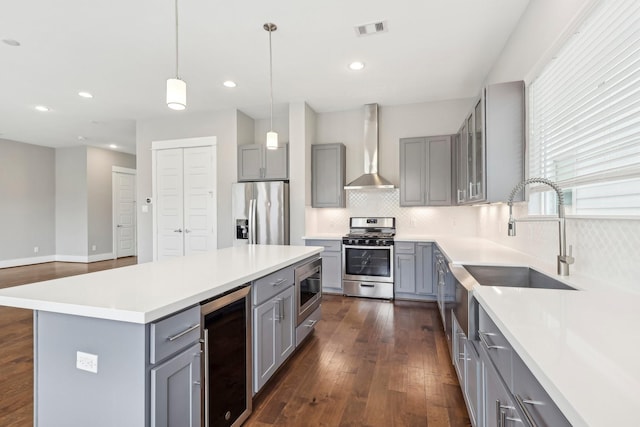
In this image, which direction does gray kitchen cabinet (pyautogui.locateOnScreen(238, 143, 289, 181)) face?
toward the camera

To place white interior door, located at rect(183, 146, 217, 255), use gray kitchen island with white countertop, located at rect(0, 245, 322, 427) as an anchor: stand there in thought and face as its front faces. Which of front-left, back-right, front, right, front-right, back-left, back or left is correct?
back-left

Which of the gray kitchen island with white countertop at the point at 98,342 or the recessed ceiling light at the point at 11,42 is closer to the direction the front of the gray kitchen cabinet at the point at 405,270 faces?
the gray kitchen island with white countertop

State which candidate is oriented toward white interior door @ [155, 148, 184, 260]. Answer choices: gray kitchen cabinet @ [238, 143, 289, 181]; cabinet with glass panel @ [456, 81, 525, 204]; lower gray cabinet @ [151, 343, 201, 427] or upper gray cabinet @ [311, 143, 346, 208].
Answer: the cabinet with glass panel

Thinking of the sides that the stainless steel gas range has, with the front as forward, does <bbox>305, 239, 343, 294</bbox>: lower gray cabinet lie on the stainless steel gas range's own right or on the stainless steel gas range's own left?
on the stainless steel gas range's own right

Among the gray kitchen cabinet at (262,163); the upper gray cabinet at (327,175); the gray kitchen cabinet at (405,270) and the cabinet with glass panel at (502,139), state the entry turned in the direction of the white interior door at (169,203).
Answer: the cabinet with glass panel

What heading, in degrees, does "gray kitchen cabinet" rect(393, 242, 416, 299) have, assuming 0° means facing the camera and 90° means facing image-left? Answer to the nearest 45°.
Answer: approximately 0°

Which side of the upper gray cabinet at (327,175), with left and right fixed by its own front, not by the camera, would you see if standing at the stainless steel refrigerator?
right

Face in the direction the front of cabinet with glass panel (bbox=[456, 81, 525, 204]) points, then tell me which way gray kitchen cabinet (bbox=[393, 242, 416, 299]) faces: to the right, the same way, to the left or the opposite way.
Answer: to the left

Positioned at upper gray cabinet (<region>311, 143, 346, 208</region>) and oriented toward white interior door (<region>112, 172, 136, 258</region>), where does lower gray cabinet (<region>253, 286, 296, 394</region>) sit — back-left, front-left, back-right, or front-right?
back-left

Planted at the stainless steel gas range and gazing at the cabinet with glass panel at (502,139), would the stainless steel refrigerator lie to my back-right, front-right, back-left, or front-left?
back-right

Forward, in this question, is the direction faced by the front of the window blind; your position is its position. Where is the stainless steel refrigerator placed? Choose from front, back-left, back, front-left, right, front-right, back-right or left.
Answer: front-right

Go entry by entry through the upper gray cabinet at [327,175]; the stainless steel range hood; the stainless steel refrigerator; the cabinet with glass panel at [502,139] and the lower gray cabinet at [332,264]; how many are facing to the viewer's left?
1

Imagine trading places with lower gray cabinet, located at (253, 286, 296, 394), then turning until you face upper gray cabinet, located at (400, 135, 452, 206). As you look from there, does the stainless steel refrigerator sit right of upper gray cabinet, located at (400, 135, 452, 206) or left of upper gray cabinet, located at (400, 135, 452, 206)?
left

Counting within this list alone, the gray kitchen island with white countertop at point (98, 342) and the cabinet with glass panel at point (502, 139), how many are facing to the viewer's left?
1

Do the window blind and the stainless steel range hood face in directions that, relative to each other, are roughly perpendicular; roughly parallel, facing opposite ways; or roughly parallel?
roughly perpendicular
